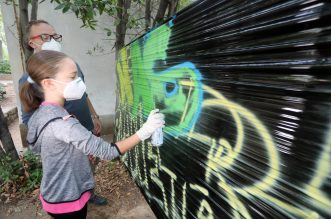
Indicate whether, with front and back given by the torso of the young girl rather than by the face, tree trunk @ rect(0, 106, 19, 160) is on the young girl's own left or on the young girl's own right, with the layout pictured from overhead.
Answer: on the young girl's own left

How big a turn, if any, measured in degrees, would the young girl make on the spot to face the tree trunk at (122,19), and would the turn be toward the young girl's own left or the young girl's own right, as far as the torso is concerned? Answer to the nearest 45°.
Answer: approximately 90° to the young girl's own left

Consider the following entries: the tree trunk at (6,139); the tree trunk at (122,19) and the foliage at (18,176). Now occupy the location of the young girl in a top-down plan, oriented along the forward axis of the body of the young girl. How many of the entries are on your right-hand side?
0

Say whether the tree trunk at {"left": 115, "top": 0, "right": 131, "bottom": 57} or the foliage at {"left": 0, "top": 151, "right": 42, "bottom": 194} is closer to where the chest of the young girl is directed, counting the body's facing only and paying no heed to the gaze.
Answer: the tree trunk

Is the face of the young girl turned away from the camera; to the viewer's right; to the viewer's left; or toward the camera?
to the viewer's right

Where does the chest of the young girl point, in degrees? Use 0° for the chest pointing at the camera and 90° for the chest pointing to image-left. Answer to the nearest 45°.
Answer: approximately 270°
